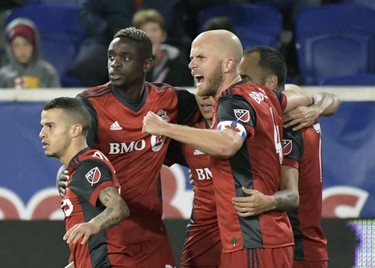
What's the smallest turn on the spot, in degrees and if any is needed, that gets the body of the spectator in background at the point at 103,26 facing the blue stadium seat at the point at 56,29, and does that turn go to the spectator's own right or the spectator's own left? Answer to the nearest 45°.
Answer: approximately 135° to the spectator's own right

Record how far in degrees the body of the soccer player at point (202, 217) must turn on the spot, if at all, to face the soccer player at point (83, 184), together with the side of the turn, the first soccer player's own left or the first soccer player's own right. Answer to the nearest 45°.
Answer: approximately 45° to the first soccer player's own right

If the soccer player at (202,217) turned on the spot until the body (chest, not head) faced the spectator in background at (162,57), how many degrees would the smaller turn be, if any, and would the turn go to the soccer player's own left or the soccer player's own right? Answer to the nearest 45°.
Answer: approximately 180°
